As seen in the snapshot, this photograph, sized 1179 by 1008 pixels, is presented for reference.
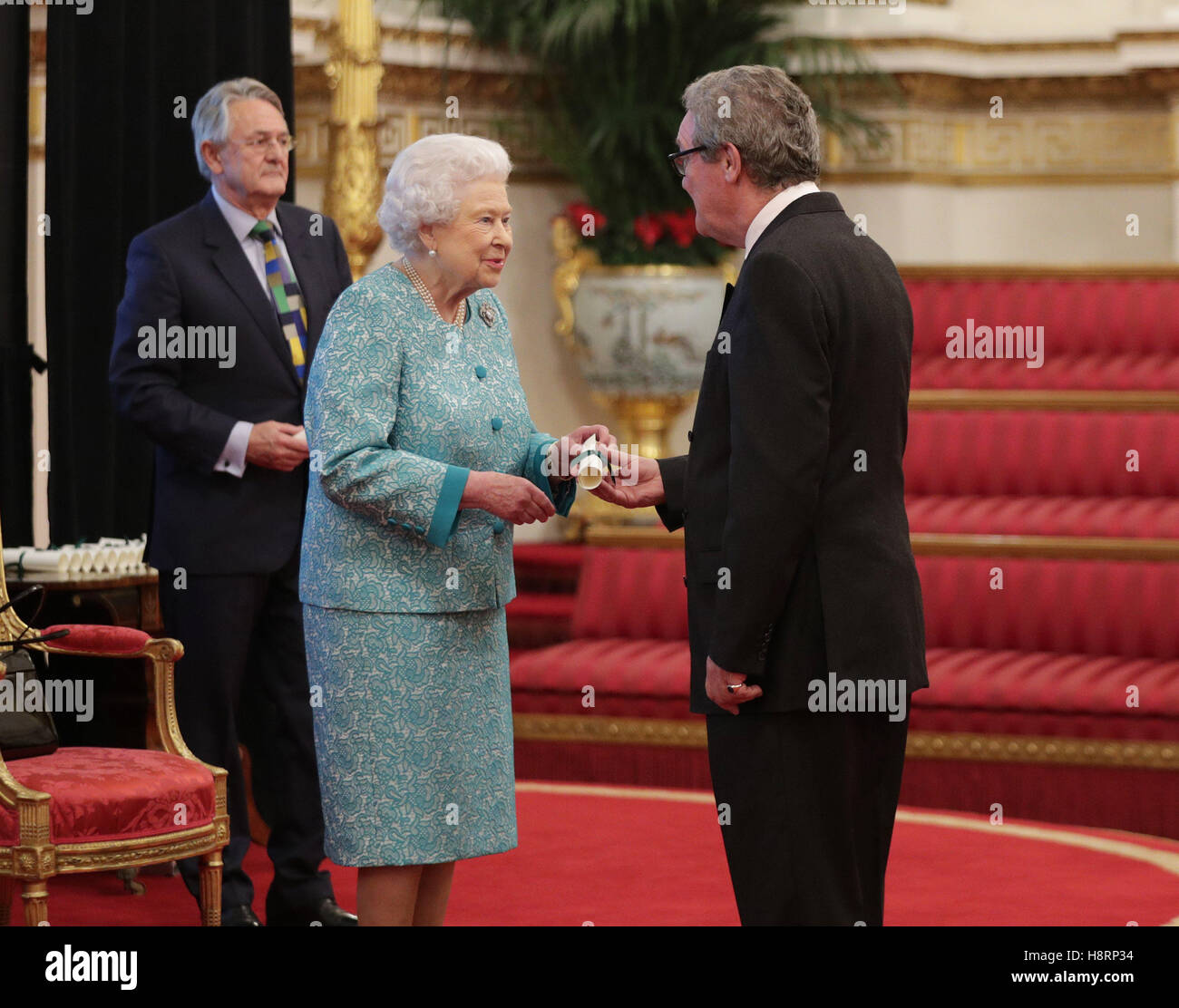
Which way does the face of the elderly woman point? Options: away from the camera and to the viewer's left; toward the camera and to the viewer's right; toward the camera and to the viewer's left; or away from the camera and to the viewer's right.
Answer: toward the camera and to the viewer's right

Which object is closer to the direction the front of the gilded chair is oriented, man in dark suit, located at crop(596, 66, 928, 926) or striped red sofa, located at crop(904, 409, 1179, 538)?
the man in dark suit

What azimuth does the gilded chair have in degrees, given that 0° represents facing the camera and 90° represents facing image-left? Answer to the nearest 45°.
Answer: approximately 315°

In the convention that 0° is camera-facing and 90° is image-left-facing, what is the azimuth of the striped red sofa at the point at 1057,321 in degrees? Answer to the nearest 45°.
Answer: approximately 0°

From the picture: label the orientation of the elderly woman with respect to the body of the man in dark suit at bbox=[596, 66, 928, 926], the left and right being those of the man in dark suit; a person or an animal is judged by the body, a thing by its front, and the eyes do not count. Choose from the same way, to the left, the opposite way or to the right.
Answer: the opposite way

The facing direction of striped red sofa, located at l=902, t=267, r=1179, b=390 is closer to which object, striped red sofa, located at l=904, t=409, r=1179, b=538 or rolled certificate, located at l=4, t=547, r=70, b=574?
the striped red sofa

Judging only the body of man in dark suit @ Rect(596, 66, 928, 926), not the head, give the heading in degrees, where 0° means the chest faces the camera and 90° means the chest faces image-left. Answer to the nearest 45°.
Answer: approximately 135°

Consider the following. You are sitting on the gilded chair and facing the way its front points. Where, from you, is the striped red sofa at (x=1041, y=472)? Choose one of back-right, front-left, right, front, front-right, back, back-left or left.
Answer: left

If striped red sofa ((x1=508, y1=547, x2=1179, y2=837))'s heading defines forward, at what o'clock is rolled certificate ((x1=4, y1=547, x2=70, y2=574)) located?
The rolled certificate is roughly at 2 o'clock from the striped red sofa.

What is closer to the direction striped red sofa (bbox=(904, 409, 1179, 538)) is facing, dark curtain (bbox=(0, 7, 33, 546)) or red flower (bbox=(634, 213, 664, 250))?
the dark curtain

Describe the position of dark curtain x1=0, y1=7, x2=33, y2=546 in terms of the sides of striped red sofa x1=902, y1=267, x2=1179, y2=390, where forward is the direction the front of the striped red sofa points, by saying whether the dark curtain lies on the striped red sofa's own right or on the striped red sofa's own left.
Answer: on the striped red sofa's own right

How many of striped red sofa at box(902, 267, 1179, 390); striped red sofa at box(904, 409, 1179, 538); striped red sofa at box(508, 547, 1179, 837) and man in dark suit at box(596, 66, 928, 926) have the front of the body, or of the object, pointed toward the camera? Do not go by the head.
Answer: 3

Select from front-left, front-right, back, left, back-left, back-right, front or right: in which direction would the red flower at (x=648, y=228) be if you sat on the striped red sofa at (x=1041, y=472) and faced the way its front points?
back-right
